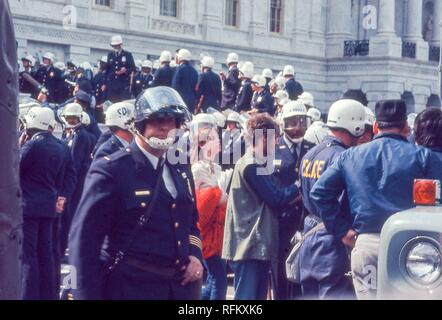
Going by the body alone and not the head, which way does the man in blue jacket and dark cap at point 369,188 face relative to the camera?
away from the camera

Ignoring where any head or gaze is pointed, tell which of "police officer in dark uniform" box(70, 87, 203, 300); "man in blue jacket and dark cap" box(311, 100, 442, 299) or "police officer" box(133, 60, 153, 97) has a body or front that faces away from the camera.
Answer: "man in blue jacket and dark cap" box(311, 100, 442, 299)

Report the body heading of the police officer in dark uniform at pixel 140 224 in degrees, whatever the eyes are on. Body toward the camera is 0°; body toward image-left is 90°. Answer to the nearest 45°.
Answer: approximately 315°

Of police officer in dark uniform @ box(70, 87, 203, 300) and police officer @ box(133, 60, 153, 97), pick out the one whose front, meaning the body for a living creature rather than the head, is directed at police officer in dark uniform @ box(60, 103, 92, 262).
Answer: the police officer

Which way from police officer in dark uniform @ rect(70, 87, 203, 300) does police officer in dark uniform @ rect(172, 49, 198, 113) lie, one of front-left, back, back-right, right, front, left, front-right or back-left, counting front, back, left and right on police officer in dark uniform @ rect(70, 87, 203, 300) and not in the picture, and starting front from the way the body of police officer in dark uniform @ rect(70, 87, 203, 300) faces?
back-left

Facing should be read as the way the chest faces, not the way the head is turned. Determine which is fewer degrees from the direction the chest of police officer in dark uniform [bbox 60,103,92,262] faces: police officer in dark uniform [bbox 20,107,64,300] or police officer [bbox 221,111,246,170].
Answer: the police officer in dark uniform

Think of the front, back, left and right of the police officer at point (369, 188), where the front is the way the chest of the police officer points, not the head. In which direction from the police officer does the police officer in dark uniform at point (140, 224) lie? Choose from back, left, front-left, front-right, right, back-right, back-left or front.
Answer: back-left

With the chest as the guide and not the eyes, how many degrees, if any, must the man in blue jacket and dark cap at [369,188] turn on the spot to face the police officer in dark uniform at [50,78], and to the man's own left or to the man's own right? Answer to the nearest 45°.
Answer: approximately 45° to the man's own left

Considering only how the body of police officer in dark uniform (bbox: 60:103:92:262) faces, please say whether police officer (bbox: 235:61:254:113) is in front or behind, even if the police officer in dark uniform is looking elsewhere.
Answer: behind

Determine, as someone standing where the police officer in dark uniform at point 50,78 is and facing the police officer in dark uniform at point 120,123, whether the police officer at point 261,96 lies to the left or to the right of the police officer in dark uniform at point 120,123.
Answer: left

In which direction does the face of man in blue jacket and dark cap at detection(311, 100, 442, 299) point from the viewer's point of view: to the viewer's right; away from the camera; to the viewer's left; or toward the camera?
away from the camera

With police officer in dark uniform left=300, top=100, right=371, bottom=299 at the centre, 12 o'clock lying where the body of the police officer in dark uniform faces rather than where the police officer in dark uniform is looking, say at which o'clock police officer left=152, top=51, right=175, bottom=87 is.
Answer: The police officer is roughly at 10 o'clock from the police officer in dark uniform.

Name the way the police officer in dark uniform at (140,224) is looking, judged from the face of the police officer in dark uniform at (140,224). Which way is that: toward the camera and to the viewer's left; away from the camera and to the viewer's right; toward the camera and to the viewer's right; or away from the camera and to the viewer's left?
toward the camera and to the viewer's right
